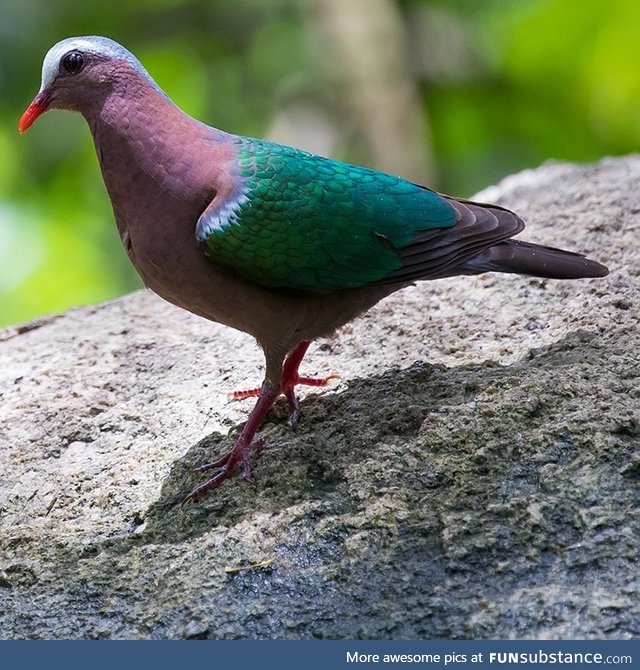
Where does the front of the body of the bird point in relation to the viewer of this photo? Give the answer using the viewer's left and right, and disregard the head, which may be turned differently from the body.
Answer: facing to the left of the viewer
